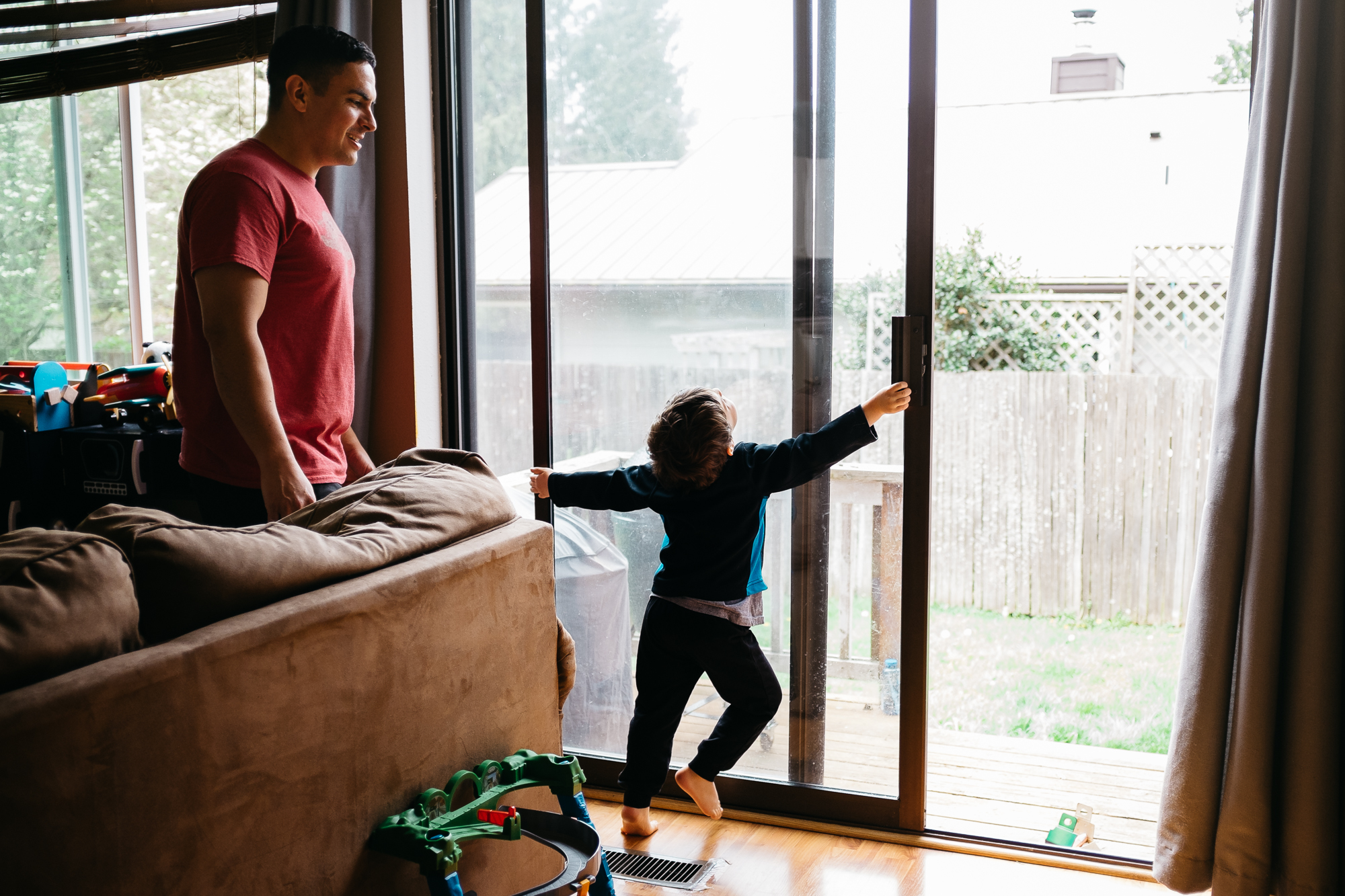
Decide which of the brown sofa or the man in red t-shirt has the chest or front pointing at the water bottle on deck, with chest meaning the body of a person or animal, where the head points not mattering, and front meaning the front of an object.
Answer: the man in red t-shirt

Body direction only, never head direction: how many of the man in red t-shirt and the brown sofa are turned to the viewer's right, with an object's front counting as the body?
1

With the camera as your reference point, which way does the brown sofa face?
facing away from the viewer and to the left of the viewer

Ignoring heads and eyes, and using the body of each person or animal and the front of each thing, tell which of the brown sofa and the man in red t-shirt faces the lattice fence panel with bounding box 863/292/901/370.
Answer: the man in red t-shirt

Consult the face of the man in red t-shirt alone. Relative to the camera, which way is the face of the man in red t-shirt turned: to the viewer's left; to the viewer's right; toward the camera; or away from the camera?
to the viewer's right

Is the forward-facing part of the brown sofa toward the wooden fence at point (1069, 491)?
no

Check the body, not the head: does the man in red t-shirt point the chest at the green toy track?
no

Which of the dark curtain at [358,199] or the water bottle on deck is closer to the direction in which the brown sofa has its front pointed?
the dark curtain

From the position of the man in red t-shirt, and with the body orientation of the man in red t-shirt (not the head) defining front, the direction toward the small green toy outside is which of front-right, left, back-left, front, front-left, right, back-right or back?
front

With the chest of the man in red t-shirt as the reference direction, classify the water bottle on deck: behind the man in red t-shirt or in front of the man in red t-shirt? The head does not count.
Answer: in front

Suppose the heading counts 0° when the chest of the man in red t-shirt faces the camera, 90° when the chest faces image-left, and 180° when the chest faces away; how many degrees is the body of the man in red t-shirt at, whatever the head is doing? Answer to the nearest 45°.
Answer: approximately 270°

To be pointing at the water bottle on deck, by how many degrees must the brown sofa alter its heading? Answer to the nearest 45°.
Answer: approximately 90° to its right
